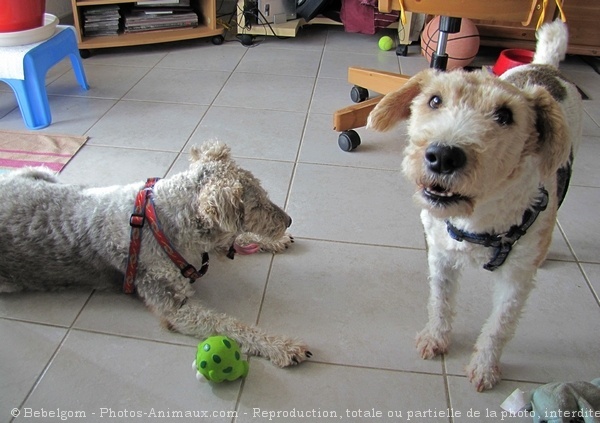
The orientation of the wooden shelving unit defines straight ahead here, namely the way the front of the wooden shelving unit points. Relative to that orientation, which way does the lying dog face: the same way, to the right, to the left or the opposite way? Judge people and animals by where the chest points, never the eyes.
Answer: to the left

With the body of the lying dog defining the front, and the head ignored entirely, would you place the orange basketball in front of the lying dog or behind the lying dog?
in front

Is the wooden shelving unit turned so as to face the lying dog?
yes

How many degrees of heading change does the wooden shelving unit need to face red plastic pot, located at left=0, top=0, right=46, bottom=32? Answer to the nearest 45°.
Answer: approximately 45° to its right

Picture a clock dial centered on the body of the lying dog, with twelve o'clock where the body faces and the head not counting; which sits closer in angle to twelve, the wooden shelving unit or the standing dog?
the standing dog

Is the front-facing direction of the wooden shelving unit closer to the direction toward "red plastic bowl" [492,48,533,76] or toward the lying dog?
the lying dog

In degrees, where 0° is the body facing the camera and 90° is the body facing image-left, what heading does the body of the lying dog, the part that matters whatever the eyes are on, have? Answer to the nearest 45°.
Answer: approximately 270°

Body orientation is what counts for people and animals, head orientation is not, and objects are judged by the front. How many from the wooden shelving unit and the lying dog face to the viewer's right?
1

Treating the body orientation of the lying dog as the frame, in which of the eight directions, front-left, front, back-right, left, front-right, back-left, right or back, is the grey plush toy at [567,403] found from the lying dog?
front-right

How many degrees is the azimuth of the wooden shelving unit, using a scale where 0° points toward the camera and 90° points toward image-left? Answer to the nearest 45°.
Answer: approximately 0°

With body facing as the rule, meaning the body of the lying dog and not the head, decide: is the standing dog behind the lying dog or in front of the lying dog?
in front

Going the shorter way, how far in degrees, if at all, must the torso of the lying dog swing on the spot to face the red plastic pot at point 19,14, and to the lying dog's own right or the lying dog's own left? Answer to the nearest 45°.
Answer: approximately 90° to the lying dog's own left
